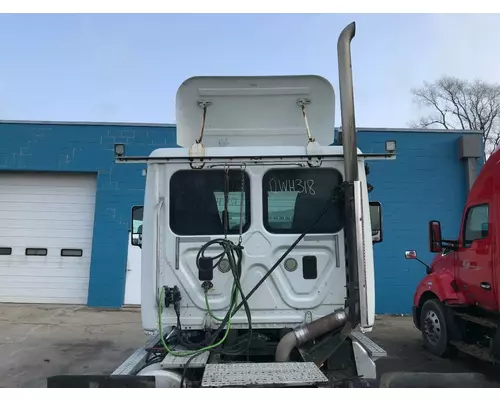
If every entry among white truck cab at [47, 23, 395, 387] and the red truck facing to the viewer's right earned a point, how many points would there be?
0

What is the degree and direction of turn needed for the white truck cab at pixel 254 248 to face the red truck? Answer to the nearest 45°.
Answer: approximately 45° to its right

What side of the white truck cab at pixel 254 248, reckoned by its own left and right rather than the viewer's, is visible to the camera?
back

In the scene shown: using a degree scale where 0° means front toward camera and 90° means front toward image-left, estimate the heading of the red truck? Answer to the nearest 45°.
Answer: approximately 135°
